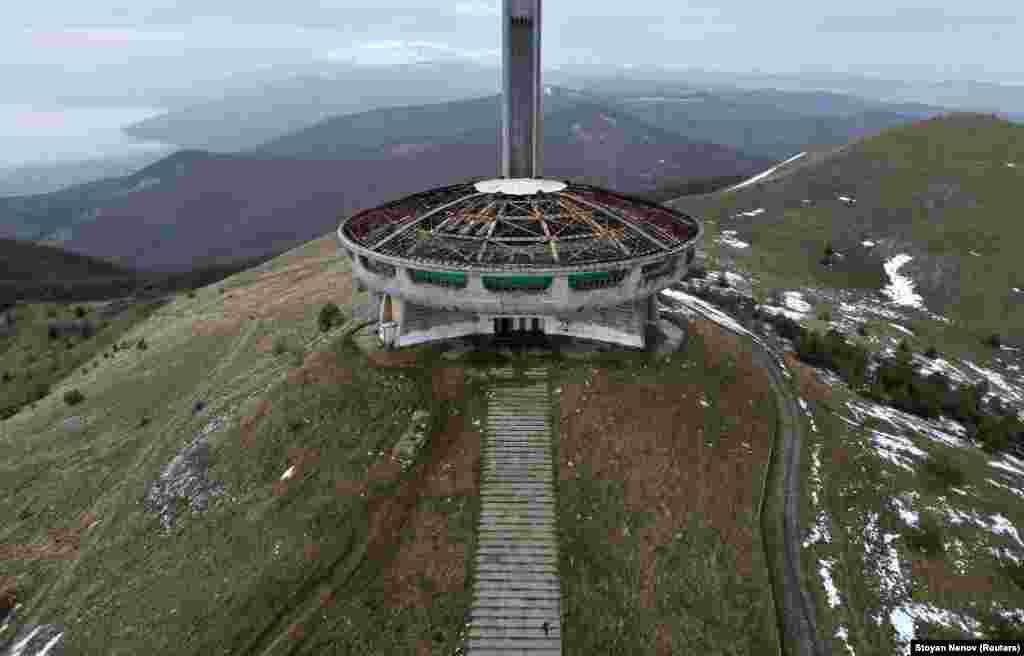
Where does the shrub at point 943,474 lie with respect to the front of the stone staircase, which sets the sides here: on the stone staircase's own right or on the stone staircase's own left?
on the stone staircase's own left

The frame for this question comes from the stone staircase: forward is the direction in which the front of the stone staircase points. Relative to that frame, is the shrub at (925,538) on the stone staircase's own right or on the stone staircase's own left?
on the stone staircase's own left

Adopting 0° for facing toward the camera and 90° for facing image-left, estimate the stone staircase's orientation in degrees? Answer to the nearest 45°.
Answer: approximately 0°
